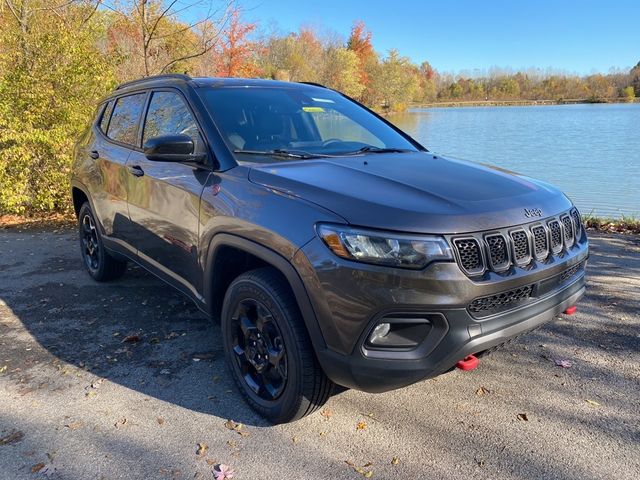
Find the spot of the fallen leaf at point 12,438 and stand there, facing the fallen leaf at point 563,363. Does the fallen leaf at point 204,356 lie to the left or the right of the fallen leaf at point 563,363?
left

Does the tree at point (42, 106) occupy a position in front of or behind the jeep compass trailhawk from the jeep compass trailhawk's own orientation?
behind

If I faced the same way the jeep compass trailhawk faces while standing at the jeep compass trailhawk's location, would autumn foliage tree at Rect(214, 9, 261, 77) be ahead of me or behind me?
behind

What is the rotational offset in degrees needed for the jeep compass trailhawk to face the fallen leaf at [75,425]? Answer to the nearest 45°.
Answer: approximately 135° to its right

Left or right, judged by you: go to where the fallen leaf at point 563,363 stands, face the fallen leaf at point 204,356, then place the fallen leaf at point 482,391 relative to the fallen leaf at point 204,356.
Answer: left

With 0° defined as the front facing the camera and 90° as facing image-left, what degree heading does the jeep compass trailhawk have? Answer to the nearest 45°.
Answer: approximately 315°
